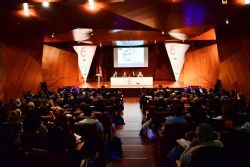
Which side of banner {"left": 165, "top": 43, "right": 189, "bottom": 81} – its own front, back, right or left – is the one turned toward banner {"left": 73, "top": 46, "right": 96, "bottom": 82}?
right

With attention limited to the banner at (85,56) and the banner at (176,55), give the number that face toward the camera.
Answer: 2

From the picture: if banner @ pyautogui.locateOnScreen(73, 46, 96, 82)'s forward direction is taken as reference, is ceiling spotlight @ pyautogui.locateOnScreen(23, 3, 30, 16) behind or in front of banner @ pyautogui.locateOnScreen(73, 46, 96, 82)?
in front

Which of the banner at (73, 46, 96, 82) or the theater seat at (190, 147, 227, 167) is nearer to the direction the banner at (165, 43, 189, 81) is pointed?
the theater seat

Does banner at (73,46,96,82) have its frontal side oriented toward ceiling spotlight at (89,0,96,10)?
yes

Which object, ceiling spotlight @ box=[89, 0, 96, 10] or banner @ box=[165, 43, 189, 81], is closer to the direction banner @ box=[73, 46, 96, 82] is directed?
the ceiling spotlight

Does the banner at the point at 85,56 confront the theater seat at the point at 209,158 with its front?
yes

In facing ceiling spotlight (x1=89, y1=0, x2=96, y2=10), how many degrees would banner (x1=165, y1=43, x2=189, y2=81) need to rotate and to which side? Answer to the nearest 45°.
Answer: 0° — it already faces it

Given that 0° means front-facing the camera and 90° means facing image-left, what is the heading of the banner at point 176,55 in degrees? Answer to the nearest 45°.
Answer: approximately 0°

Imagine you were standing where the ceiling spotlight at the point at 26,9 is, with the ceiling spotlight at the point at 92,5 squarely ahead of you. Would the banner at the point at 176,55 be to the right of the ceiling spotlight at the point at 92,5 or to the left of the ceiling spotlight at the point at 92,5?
left

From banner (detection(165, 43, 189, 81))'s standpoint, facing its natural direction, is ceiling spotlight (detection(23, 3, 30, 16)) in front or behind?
in front
